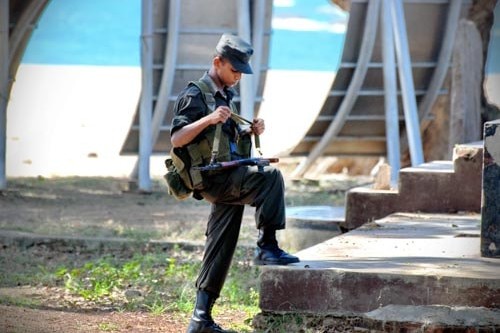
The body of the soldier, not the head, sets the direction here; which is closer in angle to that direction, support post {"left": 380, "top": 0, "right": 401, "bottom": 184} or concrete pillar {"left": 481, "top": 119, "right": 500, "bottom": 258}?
the concrete pillar

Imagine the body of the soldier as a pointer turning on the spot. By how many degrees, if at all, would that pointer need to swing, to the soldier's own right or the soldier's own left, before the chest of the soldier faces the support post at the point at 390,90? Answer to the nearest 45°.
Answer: approximately 90° to the soldier's own left

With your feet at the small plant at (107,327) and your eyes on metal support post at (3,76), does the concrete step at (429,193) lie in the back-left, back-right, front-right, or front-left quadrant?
front-right

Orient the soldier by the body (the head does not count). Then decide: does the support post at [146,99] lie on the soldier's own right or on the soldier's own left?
on the soldier's own left

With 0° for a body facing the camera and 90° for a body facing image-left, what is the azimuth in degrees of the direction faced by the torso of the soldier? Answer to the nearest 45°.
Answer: approximately 270°

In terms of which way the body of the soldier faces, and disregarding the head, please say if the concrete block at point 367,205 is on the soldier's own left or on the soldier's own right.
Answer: on the soldier's own left

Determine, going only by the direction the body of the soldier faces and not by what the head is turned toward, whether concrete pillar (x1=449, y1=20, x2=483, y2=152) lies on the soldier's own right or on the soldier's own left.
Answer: on the soldier's own left

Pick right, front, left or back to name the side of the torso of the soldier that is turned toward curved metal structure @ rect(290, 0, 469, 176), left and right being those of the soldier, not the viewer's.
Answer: left
